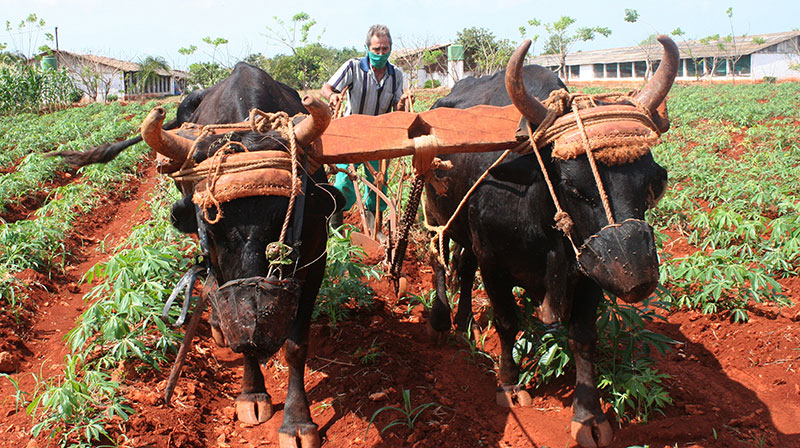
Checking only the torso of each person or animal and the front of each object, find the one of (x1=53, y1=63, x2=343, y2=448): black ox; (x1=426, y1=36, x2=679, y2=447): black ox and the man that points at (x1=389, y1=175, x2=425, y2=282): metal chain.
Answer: the man

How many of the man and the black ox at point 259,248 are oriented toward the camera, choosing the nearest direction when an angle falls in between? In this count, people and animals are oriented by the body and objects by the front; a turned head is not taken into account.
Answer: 2

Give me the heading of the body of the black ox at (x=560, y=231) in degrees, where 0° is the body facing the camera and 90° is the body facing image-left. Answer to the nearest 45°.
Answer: approximately 315°

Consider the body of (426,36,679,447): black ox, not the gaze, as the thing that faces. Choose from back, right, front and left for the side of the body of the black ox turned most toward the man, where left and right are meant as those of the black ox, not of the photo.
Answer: back

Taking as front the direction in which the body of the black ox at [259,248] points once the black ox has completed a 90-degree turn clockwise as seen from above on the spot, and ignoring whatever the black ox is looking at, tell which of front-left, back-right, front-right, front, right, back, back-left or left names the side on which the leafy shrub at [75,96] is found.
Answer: right

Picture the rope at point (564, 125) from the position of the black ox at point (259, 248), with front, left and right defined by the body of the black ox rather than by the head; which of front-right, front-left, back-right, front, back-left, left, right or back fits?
left

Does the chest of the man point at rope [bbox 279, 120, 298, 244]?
yes

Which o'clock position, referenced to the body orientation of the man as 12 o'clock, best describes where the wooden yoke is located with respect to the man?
The wooden yoke is roughly at 12 o'clock from the man.

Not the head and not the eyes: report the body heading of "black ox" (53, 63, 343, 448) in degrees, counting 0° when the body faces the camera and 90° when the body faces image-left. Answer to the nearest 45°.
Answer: approximately 0°

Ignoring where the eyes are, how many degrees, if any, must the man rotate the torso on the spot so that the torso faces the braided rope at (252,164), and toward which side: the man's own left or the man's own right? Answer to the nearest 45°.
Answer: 0° — they already face it

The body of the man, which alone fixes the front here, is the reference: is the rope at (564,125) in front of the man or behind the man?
in front
